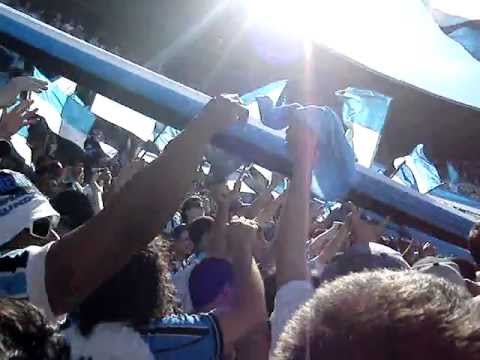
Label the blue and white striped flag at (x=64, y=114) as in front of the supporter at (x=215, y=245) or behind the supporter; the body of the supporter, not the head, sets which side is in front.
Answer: in front

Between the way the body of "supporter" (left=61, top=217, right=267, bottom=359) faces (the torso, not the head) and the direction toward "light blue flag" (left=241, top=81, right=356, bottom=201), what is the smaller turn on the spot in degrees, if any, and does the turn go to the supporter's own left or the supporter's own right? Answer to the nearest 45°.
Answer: approximately 45° to the supporter's own right

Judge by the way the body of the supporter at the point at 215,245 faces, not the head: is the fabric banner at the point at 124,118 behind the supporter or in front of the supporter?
in front

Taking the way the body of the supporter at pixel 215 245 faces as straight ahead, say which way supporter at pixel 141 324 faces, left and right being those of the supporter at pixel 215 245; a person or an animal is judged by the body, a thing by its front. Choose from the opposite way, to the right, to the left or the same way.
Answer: the same way

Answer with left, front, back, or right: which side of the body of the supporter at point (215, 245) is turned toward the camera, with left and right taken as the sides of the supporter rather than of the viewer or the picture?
back

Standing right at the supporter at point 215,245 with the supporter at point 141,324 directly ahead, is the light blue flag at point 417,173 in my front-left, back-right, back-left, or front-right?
back-left

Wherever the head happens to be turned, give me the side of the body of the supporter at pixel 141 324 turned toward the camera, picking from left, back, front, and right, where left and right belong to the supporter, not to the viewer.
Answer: back

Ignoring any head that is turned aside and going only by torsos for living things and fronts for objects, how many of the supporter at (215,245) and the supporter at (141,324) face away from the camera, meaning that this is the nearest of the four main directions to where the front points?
2

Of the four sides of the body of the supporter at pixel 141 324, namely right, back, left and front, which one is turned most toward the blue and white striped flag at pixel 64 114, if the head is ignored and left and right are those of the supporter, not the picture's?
front

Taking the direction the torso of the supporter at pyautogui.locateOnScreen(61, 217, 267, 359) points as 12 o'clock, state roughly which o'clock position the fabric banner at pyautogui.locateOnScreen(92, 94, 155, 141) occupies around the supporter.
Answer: The fabric banner is roughly at 12 o'clock from the supporter.

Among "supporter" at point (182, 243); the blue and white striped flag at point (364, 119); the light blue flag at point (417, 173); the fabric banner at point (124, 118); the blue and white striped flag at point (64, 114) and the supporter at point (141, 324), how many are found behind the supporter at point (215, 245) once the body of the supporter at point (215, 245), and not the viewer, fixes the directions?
1

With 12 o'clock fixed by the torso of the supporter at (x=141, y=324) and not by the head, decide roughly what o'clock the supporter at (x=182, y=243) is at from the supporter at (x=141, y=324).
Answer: the supporter at (x=182, y=243) is roughly at 12 o'clock from the supporter at (x=141, y=324).

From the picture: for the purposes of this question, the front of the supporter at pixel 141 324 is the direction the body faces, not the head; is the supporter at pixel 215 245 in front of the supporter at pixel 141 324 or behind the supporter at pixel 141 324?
in front
